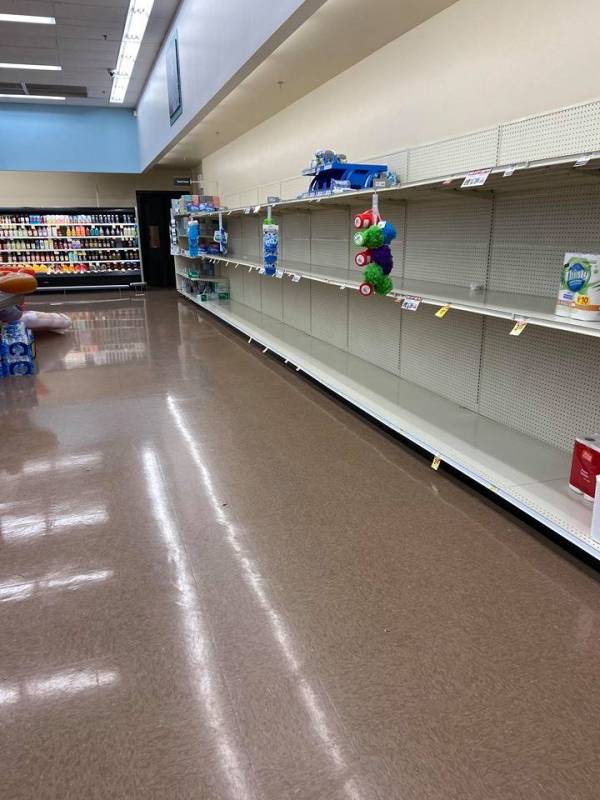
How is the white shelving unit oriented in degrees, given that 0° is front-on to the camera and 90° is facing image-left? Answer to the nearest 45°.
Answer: approximately 45°

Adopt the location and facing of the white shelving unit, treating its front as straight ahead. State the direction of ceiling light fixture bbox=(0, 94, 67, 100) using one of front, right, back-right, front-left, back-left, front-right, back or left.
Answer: right
